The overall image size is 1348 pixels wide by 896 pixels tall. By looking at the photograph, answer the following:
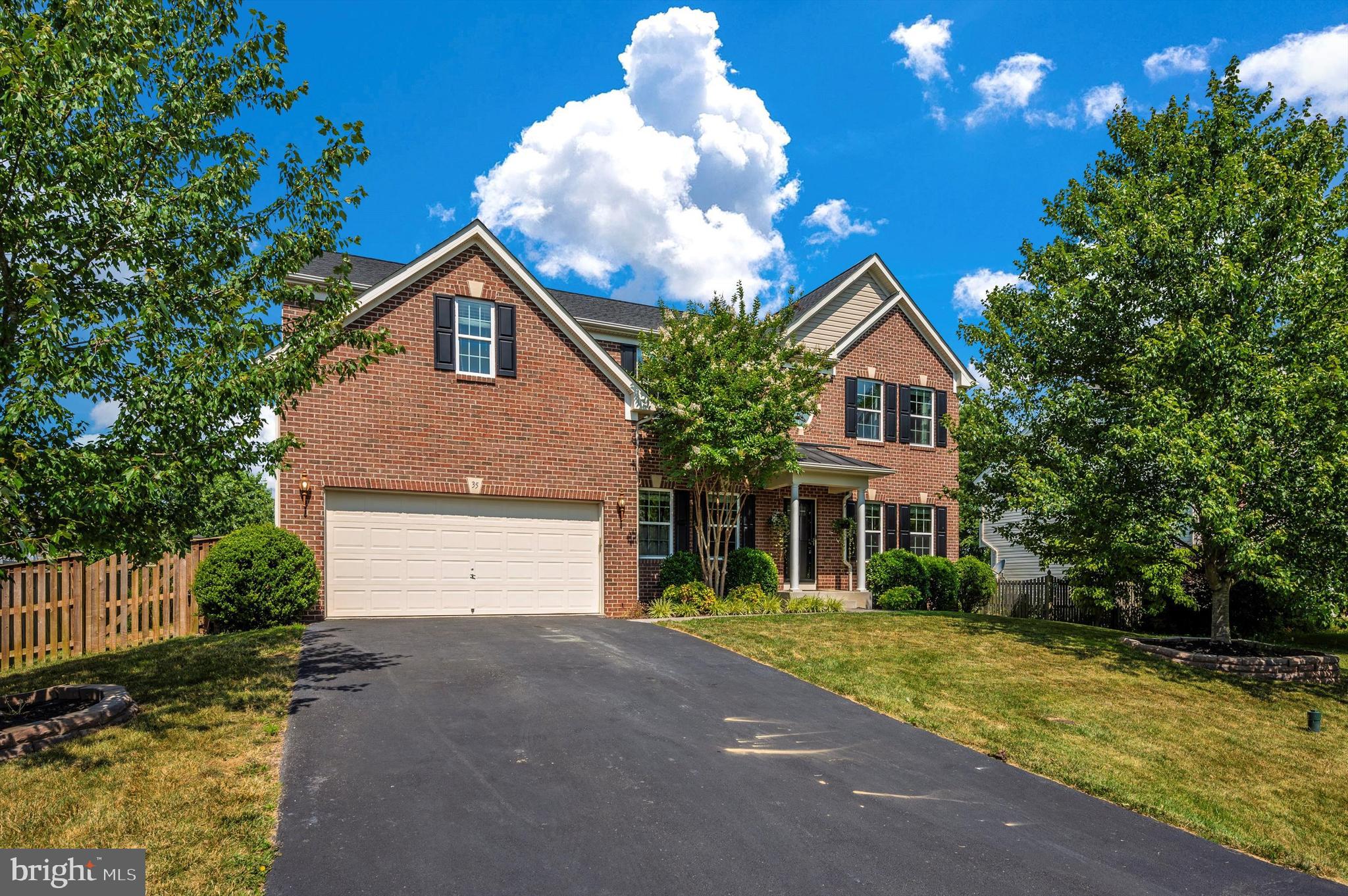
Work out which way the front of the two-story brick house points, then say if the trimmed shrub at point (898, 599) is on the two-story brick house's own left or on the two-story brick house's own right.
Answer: on the two-story brick house's own left

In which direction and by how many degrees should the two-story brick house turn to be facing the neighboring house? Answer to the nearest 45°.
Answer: approximately 135° to its left

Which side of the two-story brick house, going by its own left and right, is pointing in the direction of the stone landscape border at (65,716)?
front

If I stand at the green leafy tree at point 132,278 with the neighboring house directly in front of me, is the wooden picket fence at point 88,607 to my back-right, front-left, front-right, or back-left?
front-left

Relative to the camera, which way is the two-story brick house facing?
toward the camera

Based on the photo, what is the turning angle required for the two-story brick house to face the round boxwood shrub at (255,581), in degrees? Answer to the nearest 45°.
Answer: approximately 45° to its right
